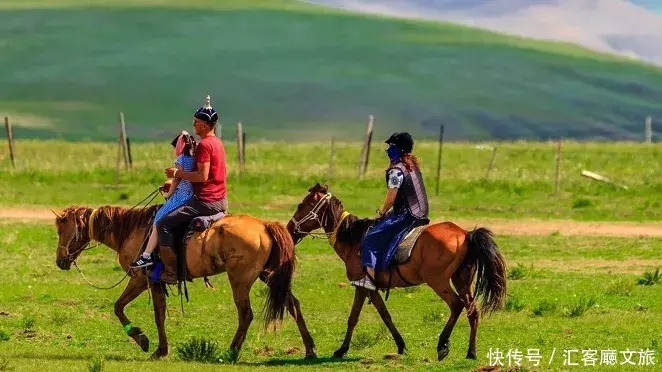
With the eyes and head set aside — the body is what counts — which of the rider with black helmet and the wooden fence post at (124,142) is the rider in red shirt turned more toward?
the wooden fence post

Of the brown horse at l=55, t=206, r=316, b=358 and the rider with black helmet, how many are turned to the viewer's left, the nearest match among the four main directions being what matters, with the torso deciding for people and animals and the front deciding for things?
2

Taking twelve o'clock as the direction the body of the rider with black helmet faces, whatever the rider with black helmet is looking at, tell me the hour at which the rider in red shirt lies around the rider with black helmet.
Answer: The rider in red shirt is roughly at 12 o'clock from the rider with black helmet.

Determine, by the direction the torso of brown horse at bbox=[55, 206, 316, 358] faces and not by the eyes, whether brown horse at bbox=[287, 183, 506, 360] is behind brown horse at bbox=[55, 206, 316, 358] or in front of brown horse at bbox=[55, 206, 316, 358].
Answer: behind

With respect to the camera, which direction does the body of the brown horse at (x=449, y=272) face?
to the viewer's left

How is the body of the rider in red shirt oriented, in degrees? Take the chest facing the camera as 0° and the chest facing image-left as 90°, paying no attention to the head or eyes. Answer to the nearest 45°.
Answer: approximately 90°

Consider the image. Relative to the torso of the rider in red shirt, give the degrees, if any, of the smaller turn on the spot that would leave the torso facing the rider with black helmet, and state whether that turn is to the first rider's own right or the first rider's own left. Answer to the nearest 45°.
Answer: approximately 180°

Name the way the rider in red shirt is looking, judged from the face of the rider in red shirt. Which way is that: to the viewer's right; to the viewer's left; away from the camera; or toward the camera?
to the viewer's left

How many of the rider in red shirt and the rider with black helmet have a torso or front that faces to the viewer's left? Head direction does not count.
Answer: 2

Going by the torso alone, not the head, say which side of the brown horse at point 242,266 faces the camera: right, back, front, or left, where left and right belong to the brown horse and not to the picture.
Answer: left

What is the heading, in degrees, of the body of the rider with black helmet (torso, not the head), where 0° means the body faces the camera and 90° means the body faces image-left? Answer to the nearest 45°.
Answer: approximately 90°

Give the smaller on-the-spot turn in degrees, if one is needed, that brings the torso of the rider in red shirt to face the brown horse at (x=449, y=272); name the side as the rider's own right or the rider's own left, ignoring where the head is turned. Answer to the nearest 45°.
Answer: approximately 180°

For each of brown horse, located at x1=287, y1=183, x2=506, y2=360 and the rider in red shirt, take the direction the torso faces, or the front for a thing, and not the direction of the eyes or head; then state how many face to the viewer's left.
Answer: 2
